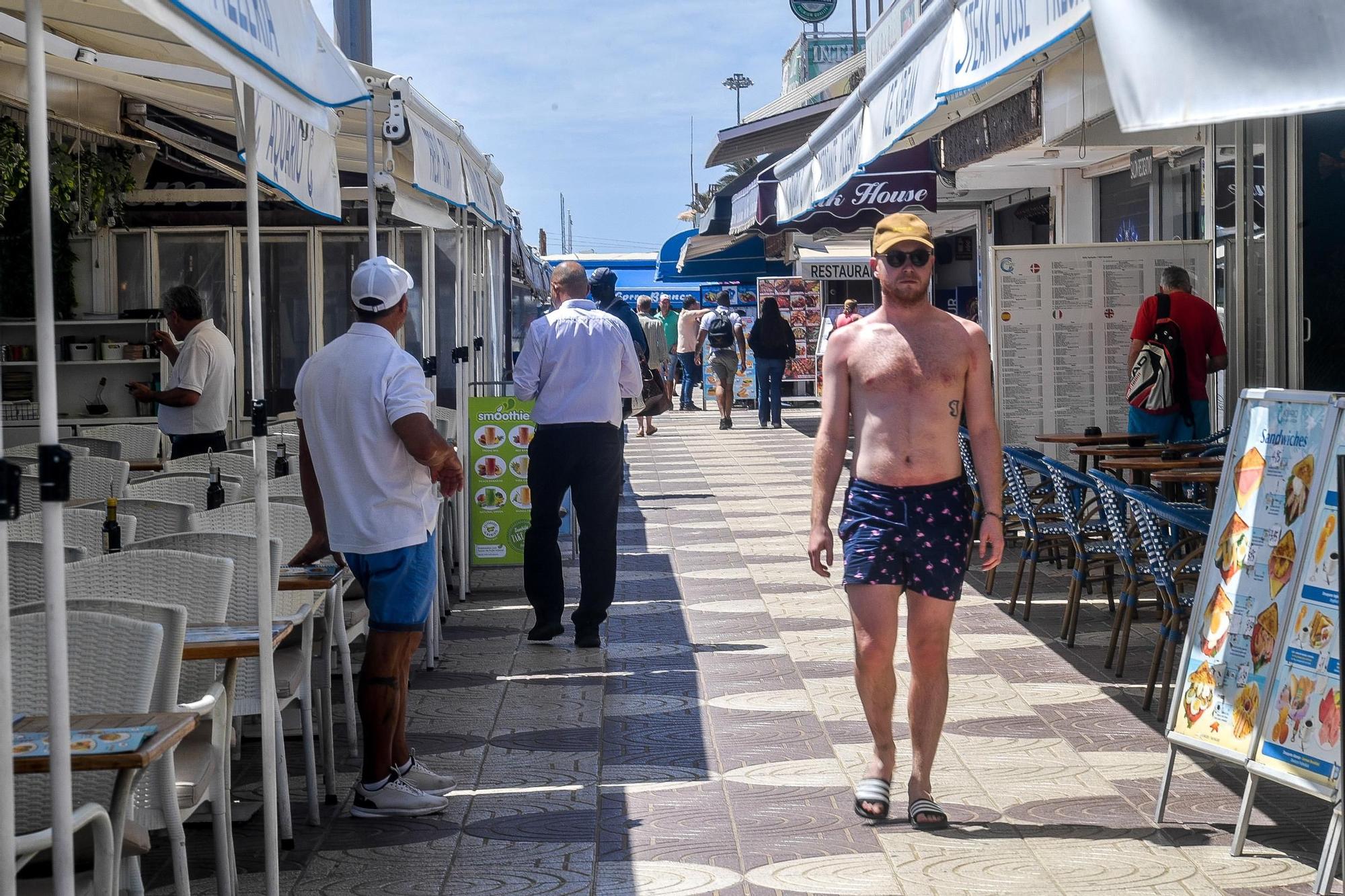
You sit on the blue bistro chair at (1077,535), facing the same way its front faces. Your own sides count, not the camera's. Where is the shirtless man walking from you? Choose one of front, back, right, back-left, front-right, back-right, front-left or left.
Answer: back-right

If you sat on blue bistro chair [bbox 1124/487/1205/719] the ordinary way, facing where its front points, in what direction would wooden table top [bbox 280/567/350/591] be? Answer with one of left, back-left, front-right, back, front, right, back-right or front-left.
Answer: back

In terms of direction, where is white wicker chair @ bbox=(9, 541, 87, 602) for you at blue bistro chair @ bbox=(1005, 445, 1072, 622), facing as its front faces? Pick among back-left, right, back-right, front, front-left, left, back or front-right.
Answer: back

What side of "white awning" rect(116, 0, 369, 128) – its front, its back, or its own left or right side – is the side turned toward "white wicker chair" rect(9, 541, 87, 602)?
back

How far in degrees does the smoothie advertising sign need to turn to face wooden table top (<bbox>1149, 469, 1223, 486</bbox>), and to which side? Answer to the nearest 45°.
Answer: approximately 45° to its left

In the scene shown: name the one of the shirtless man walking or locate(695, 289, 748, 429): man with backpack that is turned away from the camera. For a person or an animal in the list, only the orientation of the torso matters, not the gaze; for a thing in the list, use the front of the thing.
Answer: the man with backpack

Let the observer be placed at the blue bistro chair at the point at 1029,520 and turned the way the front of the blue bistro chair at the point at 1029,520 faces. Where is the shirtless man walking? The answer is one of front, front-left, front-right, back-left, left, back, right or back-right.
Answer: back-right

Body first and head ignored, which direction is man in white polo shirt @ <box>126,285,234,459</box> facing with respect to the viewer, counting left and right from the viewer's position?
facing to the left of the viewer

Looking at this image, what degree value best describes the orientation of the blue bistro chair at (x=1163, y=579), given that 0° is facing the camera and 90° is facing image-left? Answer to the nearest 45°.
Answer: approximately 225°

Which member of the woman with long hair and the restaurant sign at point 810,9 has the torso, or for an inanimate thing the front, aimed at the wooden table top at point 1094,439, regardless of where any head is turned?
the restaurant sign

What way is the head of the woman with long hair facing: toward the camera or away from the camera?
away from the camera

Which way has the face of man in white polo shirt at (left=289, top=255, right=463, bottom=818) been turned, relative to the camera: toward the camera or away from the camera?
away from the camera

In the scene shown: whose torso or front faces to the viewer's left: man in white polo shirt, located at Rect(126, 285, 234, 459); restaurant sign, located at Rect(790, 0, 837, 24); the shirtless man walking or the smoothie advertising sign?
the man in white polo shirt

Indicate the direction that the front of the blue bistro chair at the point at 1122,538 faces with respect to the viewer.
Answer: facing away from the viewer and to the right of the viewer

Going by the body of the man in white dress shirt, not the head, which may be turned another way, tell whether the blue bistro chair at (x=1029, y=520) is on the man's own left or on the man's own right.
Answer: on the man's own right
